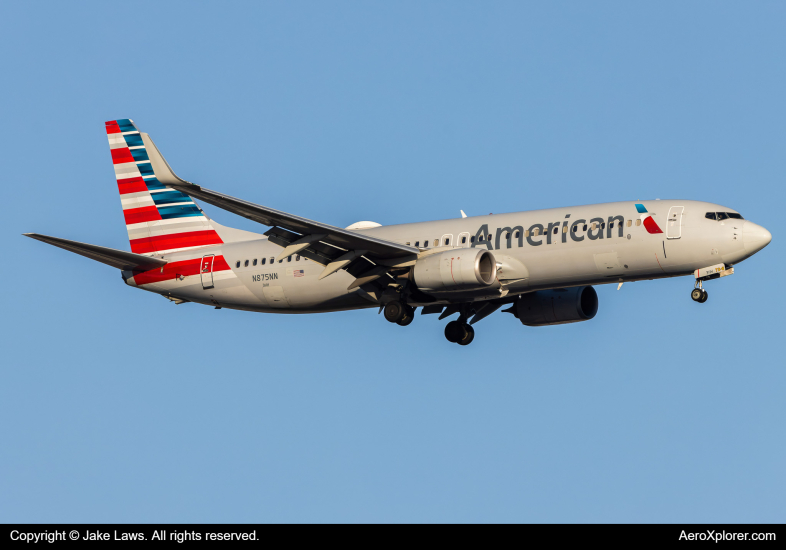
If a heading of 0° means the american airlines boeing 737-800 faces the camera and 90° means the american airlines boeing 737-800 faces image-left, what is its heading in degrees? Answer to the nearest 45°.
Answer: approximately 315°
